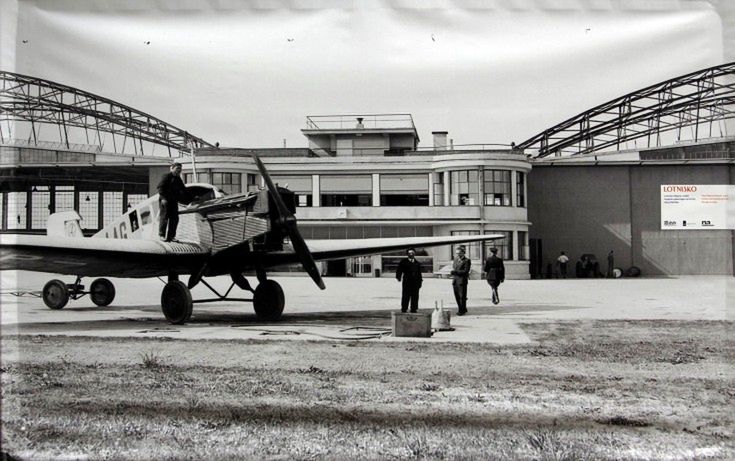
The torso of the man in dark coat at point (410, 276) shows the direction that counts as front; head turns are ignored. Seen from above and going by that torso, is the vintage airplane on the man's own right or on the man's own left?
on the man's own right

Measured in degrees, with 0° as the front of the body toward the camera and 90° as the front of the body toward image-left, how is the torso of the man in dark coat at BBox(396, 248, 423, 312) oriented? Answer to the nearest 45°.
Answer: approximately 0°

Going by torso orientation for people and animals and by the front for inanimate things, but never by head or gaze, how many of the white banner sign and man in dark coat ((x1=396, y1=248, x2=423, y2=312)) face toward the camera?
2

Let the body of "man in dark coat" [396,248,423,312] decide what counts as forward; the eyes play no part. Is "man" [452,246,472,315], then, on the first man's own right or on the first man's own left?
on the first man's own left
